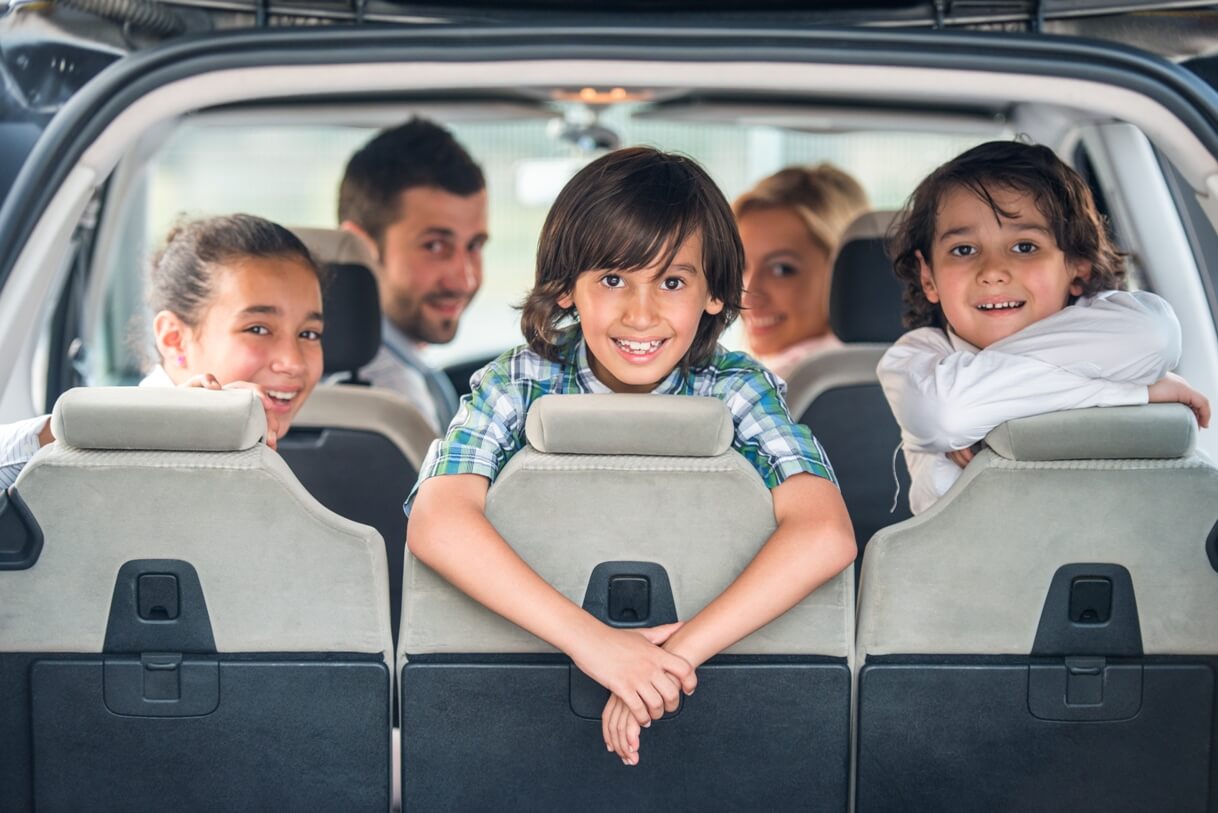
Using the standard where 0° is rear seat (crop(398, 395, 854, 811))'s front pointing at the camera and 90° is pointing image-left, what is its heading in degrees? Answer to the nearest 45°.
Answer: approximately 180°

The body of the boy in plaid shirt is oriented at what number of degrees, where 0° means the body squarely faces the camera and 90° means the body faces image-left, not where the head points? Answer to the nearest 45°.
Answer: approximately 0°

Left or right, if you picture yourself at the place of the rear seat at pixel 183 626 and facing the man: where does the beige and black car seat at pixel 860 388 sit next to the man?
right

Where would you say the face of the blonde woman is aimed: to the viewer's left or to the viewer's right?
to the viewer's left

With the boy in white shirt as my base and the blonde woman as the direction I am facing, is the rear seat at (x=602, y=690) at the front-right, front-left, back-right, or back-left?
back-left

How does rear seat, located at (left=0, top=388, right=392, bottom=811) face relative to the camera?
away from the camera

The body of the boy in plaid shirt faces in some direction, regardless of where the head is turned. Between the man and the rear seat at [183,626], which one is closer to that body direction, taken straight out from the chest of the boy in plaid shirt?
the rear seat

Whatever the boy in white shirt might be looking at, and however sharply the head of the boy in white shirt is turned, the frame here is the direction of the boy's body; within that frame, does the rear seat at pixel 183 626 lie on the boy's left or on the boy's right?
on the boy's right

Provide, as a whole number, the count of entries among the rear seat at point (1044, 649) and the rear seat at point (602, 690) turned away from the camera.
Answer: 2

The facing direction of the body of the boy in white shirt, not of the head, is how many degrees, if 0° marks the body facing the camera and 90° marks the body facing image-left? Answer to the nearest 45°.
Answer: approximately 0°
